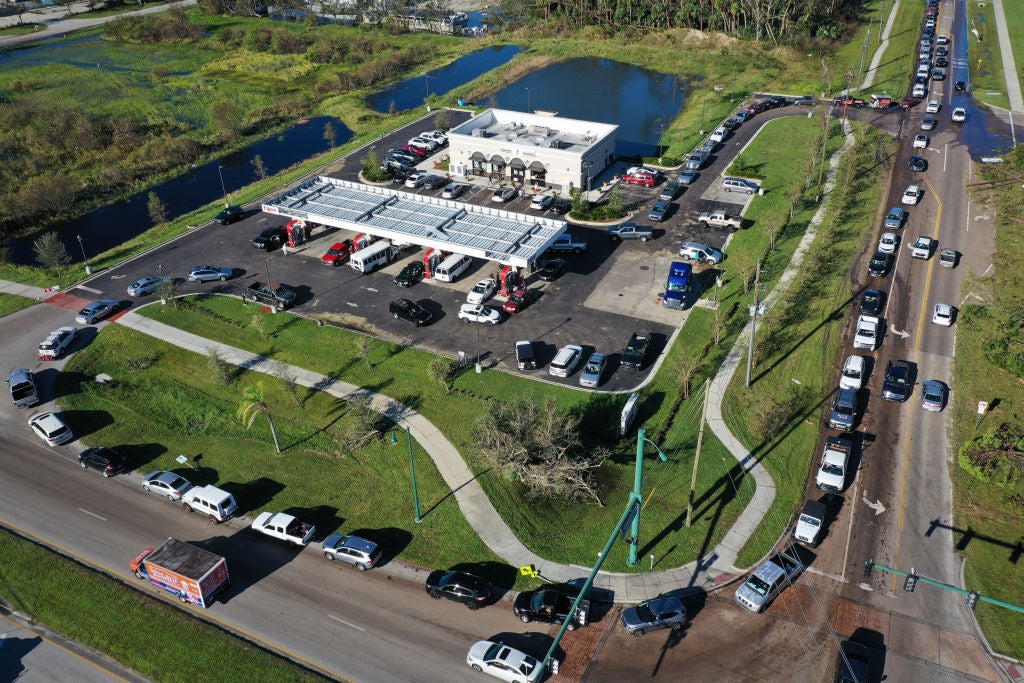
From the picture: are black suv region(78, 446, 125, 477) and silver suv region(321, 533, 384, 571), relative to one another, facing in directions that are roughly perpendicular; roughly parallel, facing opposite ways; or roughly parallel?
roughly parallel

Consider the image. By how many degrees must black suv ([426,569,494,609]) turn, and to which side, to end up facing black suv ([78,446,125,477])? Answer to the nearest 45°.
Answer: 0° — it already faces it

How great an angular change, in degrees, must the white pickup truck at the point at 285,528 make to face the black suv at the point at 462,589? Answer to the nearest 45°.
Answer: approximately 180°

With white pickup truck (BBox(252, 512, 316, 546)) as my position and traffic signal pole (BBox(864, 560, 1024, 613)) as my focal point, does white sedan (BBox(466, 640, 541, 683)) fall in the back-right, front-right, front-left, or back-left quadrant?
front-right

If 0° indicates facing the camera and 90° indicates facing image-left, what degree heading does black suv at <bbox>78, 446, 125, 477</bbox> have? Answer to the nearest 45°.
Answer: approximately 135°

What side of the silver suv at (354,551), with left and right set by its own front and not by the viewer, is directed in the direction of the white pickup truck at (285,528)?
front

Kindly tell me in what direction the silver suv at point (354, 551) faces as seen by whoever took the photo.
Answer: facing away from the viewer and to the left of the viewer

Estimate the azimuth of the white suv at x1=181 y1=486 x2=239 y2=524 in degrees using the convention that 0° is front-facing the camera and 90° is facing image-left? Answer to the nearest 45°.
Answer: approximately 135°

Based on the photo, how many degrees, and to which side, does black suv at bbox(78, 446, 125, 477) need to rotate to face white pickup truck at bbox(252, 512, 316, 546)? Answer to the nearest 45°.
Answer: approximately 180°

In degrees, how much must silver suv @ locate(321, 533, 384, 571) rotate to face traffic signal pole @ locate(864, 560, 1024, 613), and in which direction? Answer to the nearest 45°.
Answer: approximately 180°

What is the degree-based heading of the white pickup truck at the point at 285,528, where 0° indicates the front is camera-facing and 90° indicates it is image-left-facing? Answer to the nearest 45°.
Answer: approximately 135°

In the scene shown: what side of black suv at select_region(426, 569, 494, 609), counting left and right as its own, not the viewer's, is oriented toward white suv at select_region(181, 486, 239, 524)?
front

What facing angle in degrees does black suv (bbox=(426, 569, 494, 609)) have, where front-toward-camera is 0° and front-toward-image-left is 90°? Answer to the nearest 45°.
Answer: approximately 135°

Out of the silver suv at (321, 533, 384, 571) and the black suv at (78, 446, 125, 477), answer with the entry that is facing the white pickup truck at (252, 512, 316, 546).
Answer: the silver suv
